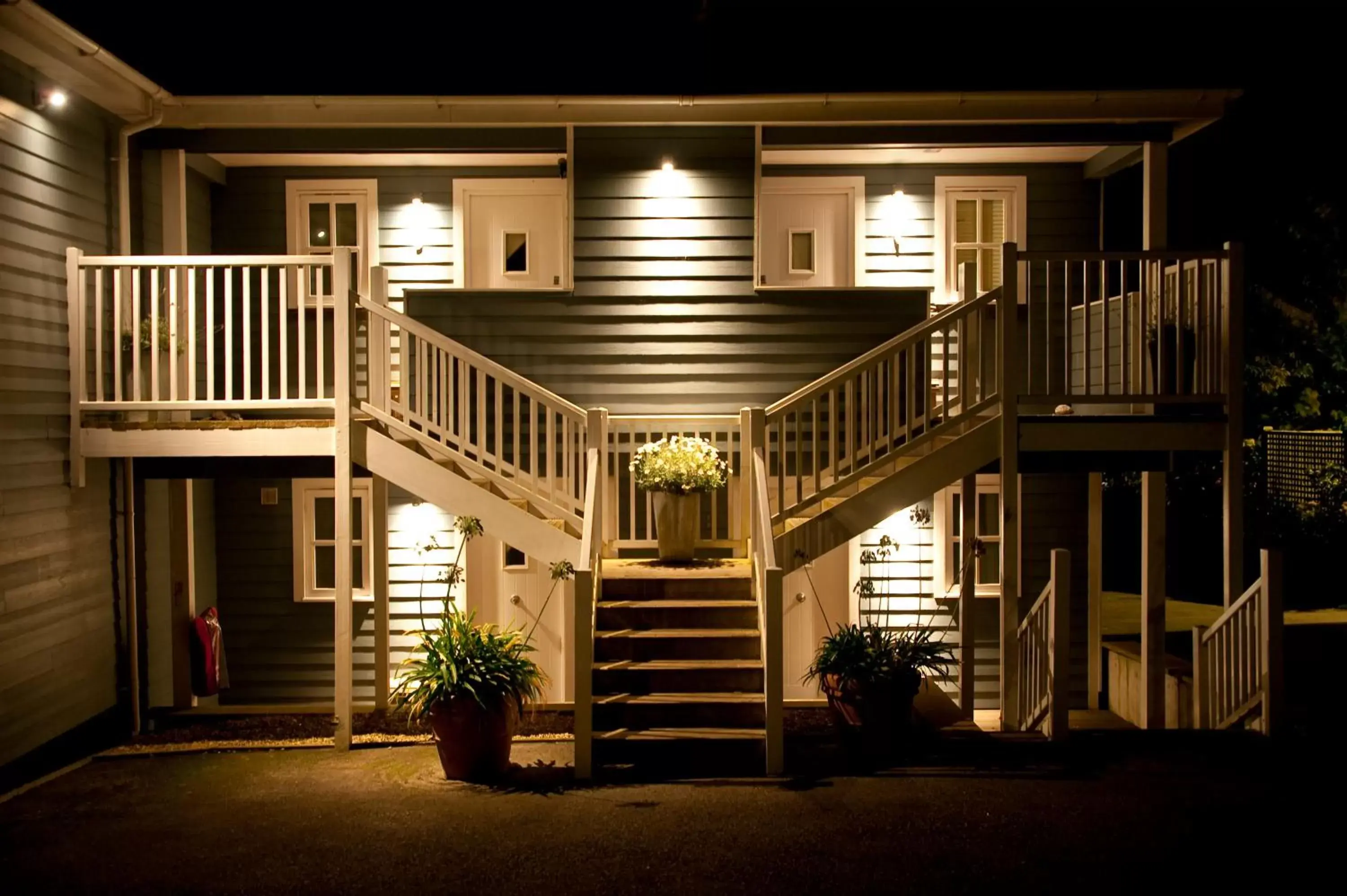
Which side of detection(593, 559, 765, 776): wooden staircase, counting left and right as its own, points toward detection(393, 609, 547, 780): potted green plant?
right

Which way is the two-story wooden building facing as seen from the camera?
toward the camera

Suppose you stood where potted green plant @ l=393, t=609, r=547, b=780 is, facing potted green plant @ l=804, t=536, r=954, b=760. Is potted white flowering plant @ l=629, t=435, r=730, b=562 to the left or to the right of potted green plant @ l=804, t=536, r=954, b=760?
left

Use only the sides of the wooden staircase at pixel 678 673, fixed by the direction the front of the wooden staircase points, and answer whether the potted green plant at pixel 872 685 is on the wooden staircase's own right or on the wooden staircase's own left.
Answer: on the wooden staircase's own left

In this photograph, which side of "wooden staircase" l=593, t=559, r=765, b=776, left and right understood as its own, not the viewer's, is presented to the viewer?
front

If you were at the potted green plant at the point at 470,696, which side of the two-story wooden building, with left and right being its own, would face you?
front

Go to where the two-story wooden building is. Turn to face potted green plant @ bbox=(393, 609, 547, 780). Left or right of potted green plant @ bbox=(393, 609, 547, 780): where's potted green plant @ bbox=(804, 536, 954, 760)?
left

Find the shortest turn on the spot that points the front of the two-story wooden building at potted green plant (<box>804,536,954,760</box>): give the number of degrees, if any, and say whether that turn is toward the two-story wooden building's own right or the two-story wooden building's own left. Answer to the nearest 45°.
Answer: approximately 45° to the two-story wooden building's own left
